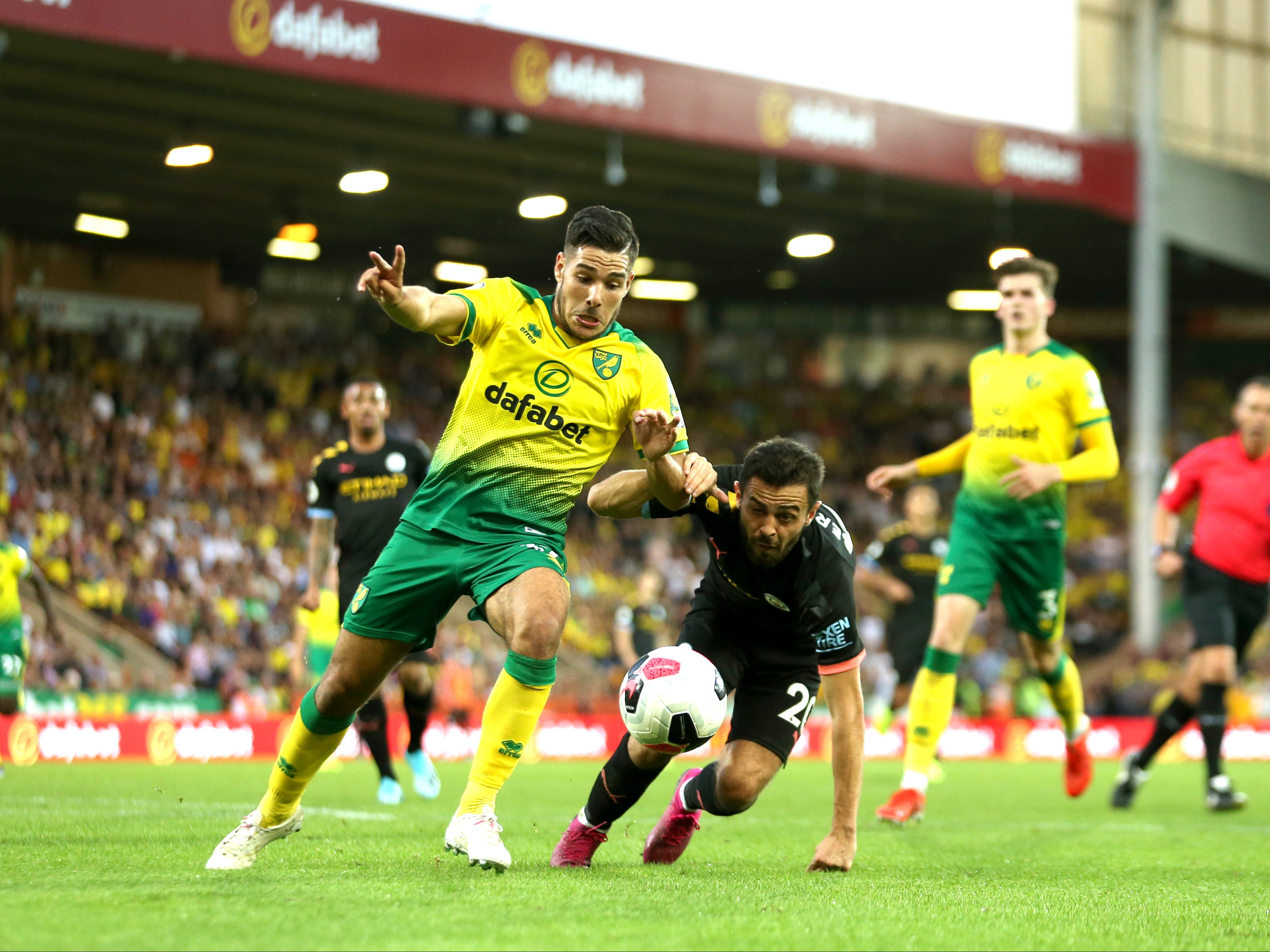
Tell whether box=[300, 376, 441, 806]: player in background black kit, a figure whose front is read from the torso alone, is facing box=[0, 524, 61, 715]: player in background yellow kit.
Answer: no

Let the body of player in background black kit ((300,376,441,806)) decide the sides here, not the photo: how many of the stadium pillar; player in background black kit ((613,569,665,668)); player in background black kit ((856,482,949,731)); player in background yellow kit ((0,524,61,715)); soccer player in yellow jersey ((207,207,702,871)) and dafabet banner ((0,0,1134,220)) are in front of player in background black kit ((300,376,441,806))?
1

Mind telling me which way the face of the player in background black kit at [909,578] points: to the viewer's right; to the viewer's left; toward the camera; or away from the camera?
toward the camera

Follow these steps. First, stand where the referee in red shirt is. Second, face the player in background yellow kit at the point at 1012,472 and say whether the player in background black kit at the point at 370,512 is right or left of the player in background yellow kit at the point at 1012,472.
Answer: right

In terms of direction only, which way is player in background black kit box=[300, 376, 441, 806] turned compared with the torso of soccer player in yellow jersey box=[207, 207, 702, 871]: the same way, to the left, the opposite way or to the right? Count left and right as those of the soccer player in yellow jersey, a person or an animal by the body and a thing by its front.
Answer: the same way

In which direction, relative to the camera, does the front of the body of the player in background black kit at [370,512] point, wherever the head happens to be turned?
toward the camera

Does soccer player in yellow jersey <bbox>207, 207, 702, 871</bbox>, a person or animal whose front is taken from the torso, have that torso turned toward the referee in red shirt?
no

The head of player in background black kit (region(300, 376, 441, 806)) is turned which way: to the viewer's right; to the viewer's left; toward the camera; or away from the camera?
toward the camera

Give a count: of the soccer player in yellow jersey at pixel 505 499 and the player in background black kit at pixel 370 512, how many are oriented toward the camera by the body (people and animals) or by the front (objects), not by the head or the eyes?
2

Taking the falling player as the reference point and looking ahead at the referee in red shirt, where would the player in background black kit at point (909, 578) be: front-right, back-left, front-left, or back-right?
front-left

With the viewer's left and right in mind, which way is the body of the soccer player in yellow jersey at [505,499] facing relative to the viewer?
facing the viewer

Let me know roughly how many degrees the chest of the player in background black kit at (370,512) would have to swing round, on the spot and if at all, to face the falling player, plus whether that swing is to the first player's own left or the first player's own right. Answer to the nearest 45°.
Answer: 0° — they already face them
